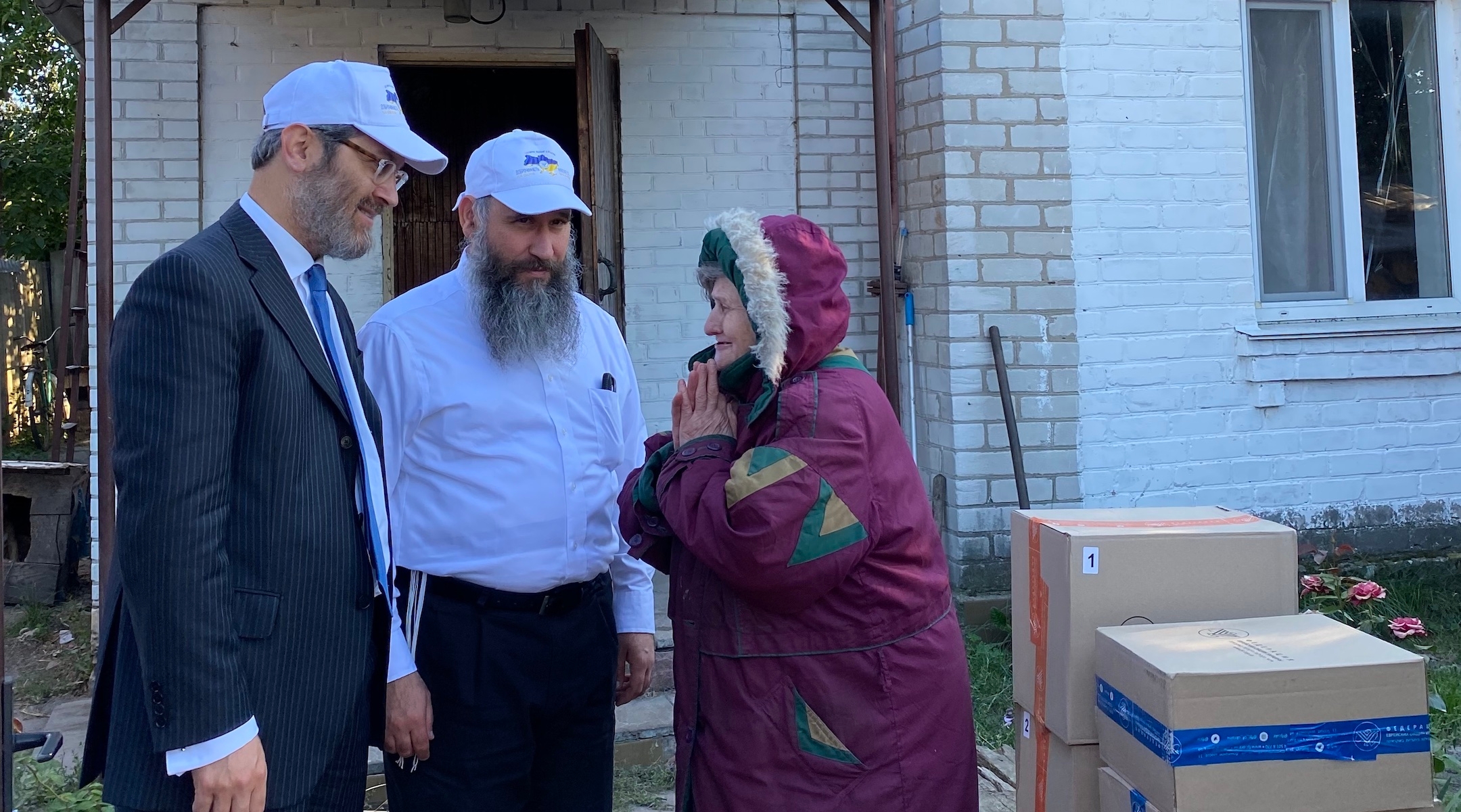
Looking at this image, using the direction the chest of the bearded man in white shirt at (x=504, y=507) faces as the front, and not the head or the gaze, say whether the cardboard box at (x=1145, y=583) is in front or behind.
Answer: in front

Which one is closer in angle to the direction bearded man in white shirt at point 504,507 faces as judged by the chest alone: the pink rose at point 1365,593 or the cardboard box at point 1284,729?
the cardboard box

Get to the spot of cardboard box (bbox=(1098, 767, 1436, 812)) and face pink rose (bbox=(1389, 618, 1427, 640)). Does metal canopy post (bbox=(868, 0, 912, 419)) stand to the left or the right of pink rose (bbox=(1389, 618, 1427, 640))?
left

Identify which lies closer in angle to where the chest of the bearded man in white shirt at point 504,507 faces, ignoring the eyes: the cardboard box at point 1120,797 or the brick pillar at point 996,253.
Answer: the cardboard box

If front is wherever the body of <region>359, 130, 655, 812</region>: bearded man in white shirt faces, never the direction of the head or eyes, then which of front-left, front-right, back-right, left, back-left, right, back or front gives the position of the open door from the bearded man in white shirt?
back-left

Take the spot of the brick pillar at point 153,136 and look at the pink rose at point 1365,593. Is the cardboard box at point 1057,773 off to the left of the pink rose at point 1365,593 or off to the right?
right

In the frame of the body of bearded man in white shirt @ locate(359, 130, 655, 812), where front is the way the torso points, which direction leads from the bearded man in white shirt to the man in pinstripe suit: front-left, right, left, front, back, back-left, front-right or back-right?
right

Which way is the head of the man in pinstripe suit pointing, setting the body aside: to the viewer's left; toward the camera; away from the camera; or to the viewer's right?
to the viewer's right

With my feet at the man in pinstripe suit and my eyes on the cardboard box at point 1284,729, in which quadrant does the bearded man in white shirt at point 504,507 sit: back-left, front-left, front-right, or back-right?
front-left

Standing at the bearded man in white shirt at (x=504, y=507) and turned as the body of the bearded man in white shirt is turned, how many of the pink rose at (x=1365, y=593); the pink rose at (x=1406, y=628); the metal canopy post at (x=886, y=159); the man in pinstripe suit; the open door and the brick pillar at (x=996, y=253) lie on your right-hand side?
1

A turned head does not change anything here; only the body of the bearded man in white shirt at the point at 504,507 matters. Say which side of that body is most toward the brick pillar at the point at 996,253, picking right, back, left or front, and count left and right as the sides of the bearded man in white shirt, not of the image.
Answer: left

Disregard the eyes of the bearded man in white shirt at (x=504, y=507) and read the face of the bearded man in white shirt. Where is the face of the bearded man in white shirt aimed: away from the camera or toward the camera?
toward the camera

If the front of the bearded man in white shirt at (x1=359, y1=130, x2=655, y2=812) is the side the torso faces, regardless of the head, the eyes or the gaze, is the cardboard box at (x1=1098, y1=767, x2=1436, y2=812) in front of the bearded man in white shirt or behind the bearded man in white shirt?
in front

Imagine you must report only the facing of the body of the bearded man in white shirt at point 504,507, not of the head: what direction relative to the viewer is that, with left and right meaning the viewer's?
facing the viewer and to the right of the viewer

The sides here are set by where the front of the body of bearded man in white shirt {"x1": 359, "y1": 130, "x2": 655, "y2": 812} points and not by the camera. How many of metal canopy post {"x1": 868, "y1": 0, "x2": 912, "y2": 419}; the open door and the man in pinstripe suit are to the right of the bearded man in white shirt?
1
